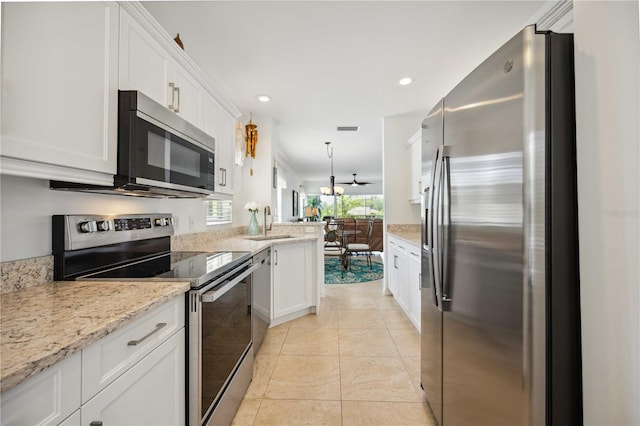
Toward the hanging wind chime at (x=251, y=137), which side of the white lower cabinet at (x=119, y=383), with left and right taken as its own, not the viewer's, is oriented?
left

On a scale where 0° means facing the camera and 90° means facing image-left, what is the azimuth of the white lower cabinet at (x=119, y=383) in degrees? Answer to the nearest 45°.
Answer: approximately 315°

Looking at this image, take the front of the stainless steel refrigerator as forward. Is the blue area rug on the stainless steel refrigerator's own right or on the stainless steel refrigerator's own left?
on the stainless steel refrigerator's own right

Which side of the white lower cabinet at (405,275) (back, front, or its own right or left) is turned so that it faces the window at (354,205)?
right

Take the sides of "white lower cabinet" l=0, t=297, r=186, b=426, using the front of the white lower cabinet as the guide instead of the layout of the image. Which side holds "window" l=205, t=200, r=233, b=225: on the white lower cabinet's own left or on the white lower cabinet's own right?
on the white lower cabinet's own left

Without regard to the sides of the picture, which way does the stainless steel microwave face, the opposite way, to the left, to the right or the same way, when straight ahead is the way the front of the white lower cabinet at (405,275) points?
the opposite way

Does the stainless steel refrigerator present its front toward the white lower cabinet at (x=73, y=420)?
yes

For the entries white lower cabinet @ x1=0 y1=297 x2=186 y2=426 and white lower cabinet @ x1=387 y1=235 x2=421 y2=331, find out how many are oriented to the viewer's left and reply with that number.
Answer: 1

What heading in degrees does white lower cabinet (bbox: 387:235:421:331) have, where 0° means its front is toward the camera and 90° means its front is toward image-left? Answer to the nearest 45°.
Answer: approximately 90°

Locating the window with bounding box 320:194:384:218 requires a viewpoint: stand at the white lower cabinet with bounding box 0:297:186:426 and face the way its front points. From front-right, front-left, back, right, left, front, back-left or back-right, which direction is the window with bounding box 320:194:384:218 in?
left

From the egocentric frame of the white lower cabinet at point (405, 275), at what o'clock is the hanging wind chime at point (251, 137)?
The hanging wind chime is roughly at 12 o'clock from the white lower cabinet.

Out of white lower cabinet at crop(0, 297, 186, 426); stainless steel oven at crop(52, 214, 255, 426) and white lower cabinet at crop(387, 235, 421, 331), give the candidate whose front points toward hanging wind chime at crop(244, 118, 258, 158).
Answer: white lower cabinet at crop(387, 235, 421, 331)

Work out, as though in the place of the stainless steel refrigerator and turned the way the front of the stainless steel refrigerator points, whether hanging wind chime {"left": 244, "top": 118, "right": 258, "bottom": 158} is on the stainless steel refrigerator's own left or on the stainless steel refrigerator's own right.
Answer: on the stainless steel refrigerator's own right

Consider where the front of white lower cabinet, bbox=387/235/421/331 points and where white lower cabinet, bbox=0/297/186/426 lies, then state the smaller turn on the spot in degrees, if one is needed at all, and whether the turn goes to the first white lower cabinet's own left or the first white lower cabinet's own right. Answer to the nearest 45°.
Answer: approximately 90° to the first white lower cabinet's own left
